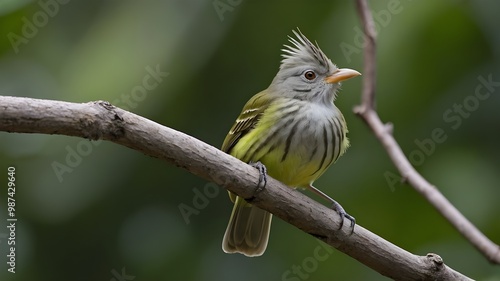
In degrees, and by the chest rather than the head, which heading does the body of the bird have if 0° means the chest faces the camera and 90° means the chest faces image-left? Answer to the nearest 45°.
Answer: approximately 315°
